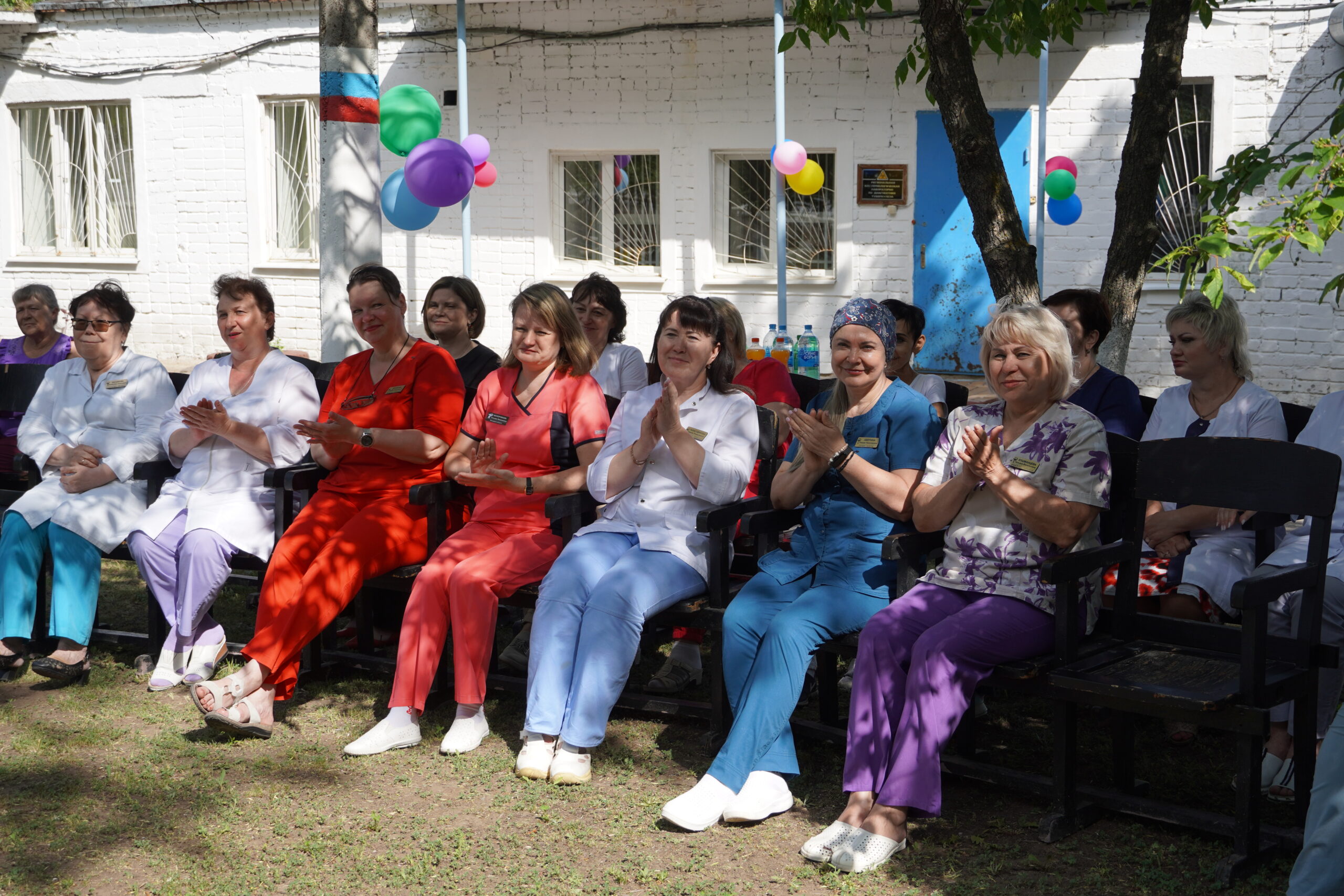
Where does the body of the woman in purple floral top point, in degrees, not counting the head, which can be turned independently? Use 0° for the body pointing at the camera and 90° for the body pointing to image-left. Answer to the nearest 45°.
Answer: approximately 45°

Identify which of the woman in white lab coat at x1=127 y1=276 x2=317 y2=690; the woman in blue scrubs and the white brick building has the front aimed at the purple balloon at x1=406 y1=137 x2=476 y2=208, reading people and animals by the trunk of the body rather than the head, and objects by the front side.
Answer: the white brick building

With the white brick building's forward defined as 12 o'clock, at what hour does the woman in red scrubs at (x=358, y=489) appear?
The woman in red scrubs is roughly at 12 o'clock from the white brick building.

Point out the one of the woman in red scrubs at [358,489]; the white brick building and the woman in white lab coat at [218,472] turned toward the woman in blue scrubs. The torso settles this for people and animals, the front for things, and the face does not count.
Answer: the white brick building

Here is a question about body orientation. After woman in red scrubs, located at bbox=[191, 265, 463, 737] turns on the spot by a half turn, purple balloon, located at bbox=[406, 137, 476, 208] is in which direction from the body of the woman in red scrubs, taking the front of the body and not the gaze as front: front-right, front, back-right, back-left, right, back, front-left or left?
front-left

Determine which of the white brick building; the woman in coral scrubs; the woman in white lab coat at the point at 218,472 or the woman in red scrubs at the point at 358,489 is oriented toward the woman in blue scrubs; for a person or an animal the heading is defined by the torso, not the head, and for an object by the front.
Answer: the white brick building

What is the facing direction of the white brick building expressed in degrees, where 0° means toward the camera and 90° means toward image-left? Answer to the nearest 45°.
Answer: approximately 0°

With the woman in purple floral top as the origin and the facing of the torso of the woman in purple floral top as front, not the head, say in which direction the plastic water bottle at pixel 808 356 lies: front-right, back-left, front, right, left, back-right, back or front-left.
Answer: back-right

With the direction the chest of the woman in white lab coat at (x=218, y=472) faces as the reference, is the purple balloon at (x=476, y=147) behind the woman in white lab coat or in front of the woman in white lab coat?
behind

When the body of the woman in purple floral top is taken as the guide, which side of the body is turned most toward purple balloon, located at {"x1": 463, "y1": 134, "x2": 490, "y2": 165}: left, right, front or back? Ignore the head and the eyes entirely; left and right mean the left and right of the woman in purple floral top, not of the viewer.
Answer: right

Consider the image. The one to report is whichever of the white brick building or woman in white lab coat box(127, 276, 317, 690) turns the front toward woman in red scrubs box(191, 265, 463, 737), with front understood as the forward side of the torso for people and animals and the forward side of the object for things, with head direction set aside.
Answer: the white brick building
